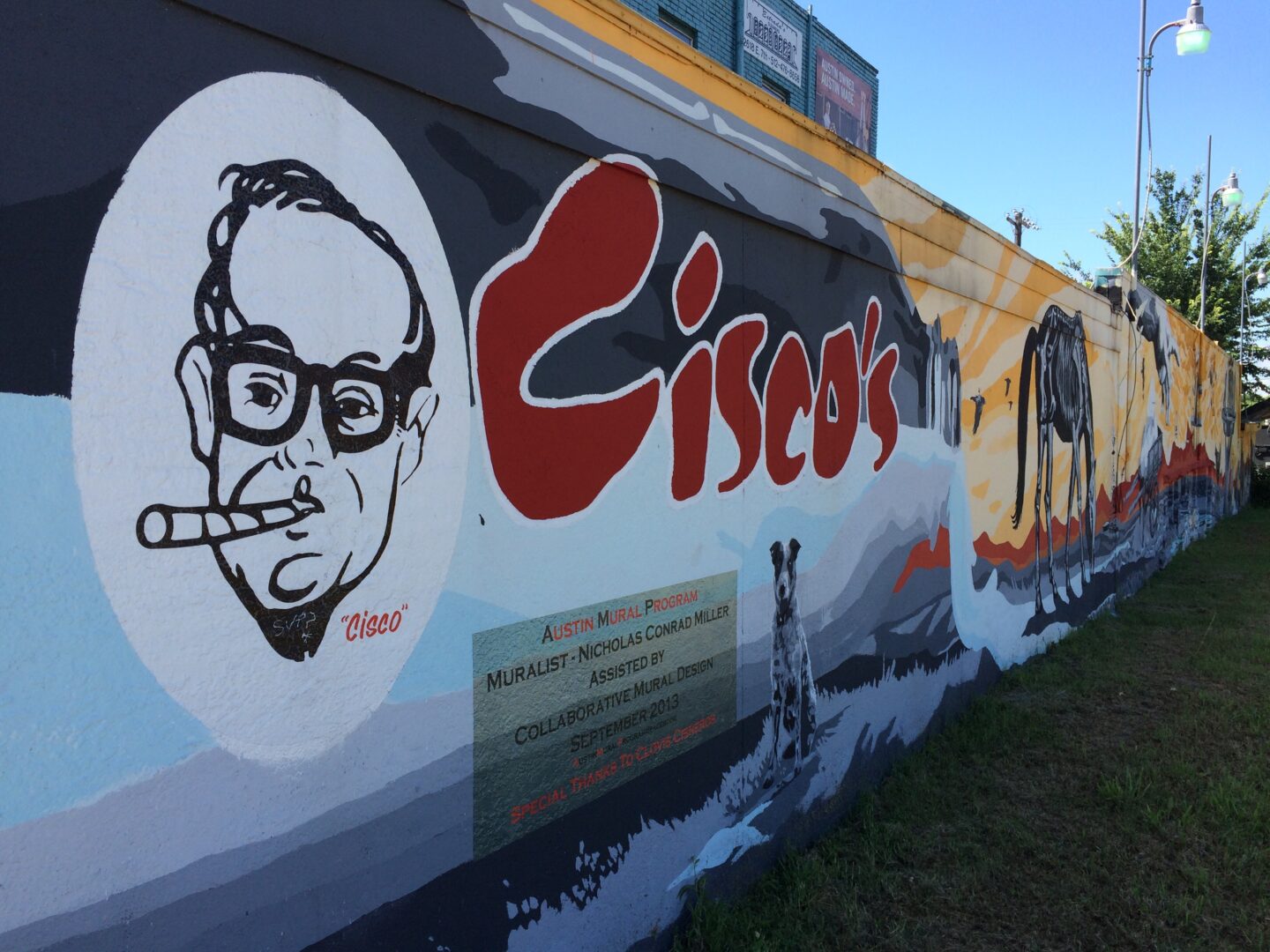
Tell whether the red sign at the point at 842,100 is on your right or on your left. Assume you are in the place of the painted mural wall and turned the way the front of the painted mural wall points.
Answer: on your left

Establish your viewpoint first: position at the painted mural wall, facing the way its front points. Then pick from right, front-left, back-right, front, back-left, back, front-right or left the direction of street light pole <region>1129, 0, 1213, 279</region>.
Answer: left

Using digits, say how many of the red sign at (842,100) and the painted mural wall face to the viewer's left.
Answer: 0

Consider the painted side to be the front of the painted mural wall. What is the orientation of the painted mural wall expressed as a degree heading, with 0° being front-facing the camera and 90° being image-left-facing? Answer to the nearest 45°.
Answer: approximately 315°

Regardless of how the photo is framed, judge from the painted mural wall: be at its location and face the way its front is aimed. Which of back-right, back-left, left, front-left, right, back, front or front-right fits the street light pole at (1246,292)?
left

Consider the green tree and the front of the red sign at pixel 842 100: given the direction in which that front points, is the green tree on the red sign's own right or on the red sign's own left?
on the red sign's own left

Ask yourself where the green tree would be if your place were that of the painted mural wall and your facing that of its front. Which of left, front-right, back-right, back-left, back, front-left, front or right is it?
left
